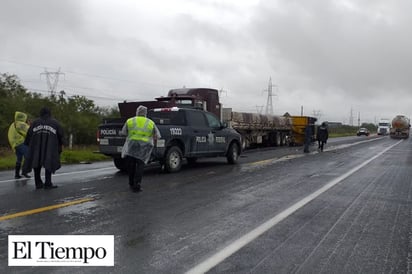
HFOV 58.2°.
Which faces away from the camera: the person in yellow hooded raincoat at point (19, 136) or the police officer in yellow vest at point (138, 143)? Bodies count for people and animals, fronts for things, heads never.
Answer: the police officer in yellow vest at point (138, 143)

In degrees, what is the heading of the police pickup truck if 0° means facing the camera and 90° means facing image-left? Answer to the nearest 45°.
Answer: approximately 225°

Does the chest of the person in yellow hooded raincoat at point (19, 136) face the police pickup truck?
yes

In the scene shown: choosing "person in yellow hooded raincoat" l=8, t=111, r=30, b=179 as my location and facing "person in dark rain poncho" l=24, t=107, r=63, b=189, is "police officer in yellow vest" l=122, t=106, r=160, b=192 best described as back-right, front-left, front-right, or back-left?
front-left

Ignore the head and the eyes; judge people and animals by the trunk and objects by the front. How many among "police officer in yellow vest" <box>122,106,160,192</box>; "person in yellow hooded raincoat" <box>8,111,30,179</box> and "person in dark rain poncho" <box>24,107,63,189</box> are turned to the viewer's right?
1

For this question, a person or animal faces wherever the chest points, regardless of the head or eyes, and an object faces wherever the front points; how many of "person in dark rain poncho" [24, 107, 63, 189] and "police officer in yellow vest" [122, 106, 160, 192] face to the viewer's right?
0

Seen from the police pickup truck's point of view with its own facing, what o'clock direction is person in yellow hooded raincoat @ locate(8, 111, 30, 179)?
The person in yellow hooded raincoat is roughly at 7 o'clock from the police pickup truck.

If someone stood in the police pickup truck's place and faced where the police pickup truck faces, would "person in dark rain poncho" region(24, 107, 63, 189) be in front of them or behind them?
behind

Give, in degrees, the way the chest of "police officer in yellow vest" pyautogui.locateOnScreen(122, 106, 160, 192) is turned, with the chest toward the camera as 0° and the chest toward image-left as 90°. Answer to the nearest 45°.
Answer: approximately 180°
